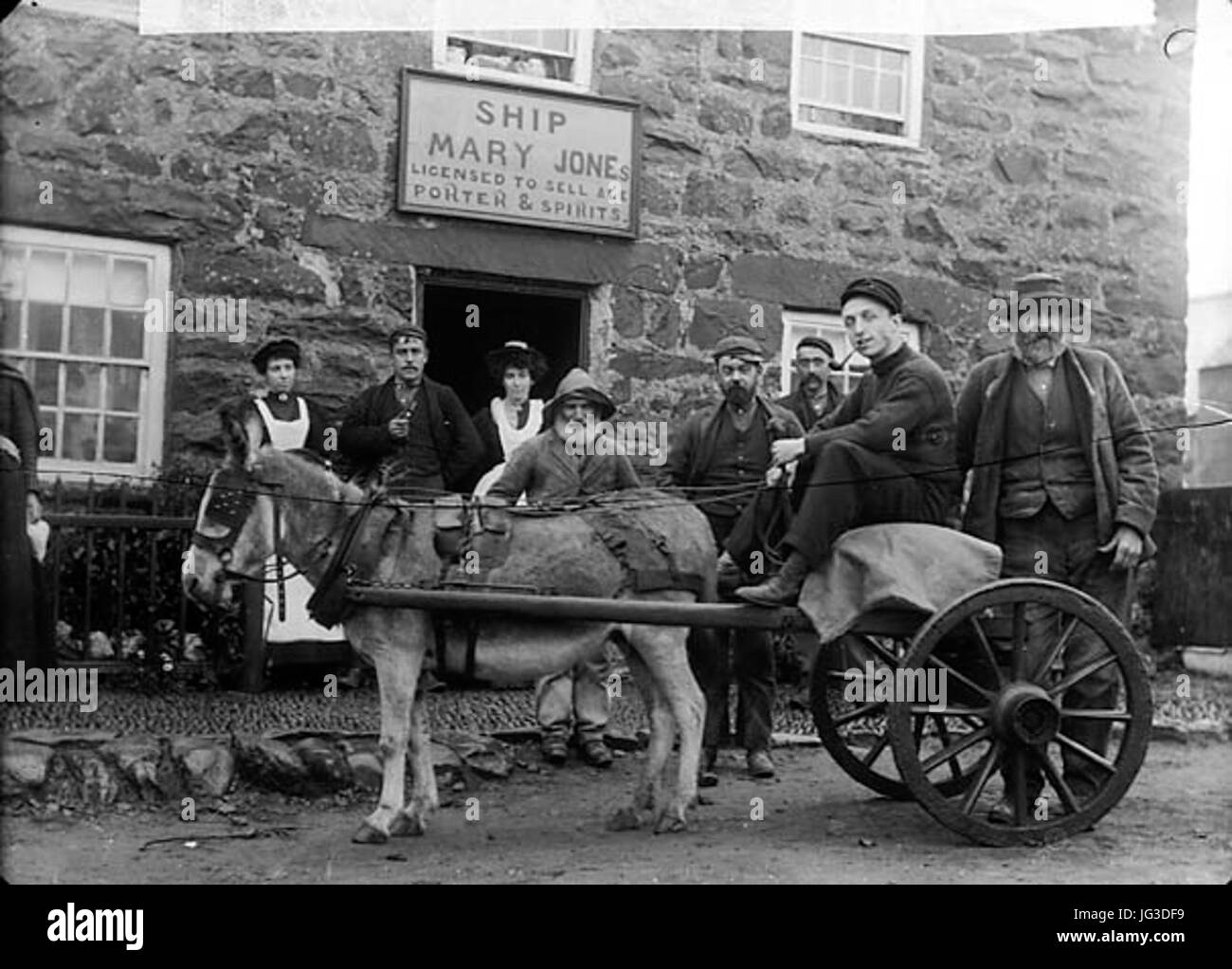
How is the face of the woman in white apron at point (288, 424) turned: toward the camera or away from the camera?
toward the camera

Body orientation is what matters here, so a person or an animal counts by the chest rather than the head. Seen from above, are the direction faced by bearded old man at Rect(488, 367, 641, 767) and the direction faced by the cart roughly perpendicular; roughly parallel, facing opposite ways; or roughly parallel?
roughly perpendicular

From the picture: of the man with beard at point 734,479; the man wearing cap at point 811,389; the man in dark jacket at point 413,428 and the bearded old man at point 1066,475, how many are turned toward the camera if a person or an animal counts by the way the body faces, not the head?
4

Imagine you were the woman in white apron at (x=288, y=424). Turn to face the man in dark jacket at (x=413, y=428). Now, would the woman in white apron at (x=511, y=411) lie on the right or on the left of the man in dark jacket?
left

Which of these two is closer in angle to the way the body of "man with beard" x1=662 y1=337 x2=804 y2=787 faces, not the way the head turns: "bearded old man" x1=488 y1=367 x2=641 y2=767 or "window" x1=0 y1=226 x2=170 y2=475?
the bearded old man

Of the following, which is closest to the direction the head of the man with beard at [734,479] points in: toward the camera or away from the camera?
toward the camera

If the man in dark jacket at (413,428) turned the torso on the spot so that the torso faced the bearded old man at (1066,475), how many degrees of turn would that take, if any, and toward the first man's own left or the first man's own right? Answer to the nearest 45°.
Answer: approximately 45° to the first man's own left

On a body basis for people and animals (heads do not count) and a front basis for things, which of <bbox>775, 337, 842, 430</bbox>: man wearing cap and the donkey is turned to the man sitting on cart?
the man wearing cap

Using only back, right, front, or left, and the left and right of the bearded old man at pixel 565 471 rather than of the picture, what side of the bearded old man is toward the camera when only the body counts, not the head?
front

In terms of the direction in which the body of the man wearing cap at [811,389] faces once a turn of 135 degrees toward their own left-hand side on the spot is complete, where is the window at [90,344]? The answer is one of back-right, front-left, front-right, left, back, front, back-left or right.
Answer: back-left

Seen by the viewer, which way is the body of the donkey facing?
to the viewer's left

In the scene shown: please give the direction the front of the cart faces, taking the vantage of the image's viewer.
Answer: facing to the left of the viewer

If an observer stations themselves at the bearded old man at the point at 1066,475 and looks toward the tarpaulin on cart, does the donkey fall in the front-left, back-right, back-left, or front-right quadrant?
front-right

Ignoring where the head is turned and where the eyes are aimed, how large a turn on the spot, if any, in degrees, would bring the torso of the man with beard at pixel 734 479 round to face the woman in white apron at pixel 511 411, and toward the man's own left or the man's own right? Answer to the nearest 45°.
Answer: approximately 135° to the man's own right

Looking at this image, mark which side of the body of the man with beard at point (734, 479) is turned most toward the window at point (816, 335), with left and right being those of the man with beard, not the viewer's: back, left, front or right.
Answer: back

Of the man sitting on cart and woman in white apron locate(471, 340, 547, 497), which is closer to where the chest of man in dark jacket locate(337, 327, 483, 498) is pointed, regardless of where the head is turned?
the man sitting on cart

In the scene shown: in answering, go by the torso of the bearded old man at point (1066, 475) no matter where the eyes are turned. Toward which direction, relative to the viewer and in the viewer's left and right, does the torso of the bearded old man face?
facing the viewer

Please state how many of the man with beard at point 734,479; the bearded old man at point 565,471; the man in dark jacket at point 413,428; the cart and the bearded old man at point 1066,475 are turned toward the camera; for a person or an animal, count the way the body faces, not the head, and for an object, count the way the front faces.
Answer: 4

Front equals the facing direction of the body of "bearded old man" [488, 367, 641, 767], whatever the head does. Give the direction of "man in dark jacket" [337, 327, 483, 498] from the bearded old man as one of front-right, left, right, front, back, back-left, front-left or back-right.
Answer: back-right

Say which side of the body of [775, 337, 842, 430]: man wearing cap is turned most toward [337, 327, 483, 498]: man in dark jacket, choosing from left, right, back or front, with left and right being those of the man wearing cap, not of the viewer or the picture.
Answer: right

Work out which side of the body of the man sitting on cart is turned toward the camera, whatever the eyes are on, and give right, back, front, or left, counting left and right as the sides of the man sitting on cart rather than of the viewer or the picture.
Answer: left
